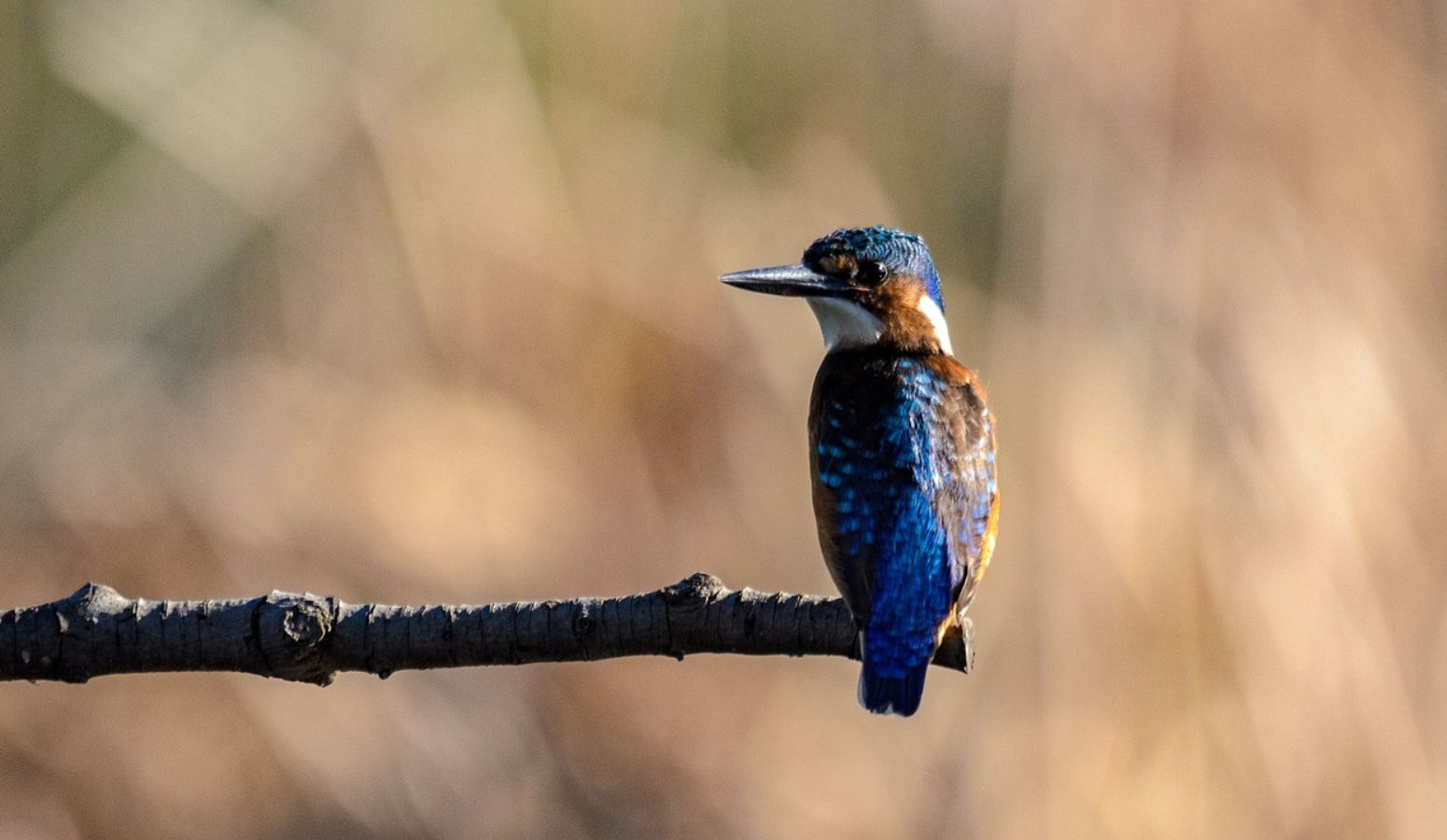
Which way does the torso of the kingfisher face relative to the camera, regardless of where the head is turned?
away from the camera
